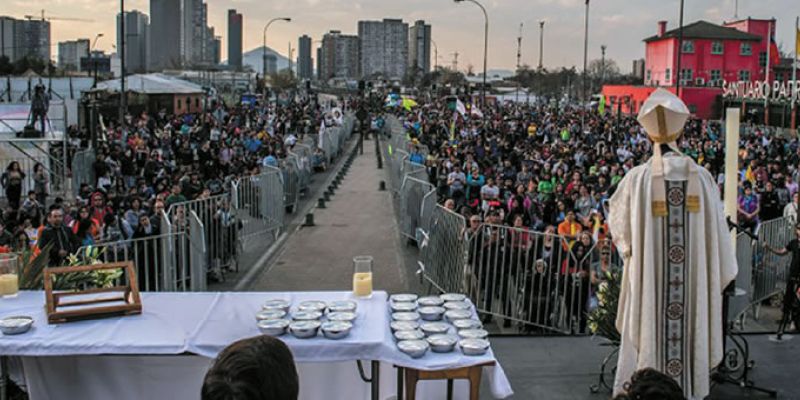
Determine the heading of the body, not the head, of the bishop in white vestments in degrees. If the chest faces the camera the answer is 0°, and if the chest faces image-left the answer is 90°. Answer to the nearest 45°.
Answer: approximately 180°

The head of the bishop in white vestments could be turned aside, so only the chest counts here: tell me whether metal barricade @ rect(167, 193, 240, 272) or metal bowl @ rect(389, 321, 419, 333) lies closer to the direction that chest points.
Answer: the metal barricade

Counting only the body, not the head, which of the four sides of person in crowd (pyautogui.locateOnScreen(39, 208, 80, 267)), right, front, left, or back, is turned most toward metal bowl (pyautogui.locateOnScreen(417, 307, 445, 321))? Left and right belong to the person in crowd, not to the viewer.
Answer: front

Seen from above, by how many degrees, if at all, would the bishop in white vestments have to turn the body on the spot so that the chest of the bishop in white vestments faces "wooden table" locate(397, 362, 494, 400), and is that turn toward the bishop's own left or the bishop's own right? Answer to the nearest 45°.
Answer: approximately 135° to the bishop's own left

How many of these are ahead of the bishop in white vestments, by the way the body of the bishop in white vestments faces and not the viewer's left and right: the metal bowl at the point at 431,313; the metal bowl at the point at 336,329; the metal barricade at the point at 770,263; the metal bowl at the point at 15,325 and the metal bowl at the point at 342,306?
1

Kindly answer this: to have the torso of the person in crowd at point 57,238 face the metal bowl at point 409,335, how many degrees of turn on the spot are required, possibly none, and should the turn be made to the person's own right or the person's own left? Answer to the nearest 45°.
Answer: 0° — they already face it

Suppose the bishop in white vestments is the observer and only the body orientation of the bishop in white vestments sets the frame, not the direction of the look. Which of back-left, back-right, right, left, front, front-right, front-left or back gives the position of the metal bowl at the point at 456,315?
back-left

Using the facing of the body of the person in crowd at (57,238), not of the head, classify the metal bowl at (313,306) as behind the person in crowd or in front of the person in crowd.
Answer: in front

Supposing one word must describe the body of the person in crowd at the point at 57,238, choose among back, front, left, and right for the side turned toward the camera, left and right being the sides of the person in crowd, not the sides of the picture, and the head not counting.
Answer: front

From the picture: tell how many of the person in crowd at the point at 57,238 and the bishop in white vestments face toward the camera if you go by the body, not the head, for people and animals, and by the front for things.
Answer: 1

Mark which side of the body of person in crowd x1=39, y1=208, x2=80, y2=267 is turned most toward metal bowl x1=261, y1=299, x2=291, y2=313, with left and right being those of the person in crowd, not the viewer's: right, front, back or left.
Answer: front

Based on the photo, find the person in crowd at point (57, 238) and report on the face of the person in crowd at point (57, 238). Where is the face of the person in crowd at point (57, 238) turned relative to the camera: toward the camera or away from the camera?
toward the camera

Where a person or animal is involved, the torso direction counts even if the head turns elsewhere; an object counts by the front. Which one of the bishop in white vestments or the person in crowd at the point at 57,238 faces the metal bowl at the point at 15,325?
the person in crowd
